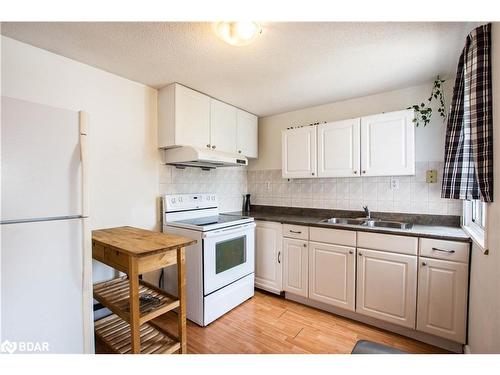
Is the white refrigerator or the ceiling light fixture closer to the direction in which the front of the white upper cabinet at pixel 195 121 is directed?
the ceiling light fixture

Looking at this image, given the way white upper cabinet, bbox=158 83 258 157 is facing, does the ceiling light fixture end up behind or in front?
in front

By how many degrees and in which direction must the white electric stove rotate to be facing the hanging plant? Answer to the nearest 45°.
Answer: approximately 45° to its left

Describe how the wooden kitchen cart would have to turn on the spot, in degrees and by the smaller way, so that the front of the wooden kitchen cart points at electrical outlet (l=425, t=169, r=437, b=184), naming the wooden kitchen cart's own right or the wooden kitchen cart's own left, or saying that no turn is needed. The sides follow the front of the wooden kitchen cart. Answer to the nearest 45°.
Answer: approximately 135° to the wooden kitchen cart's own left

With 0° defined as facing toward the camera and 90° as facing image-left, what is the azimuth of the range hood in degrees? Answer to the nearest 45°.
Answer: approximately 315°

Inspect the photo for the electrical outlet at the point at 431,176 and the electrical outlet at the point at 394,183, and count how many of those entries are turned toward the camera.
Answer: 2

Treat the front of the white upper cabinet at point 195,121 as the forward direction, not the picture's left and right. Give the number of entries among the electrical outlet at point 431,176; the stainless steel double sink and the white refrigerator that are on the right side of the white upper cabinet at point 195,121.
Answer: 1

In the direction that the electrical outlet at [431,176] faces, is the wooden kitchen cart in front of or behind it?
in front

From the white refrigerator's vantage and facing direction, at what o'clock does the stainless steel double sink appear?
The stainless steel double sink is roughly at 11 o'clock from the white refrigerator.

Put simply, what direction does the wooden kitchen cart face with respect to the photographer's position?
facing the viewer and to the left of the viewer

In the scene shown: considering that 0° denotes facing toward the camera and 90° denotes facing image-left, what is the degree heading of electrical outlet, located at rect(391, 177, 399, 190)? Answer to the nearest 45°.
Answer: approximately 0°

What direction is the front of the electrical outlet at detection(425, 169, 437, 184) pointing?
toward the camera
